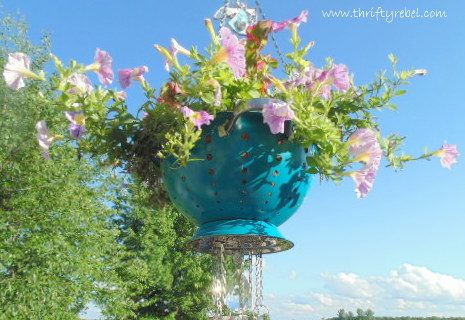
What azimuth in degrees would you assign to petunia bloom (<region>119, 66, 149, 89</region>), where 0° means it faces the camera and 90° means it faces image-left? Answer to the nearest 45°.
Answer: approximately 90°

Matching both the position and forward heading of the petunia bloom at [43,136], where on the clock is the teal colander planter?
The teal colander planter is roughly at 7 o'clock from the petunia bloom.

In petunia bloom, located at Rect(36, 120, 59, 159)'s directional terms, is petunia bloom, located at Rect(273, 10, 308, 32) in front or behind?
behind

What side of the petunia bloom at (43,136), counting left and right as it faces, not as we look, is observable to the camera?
left
